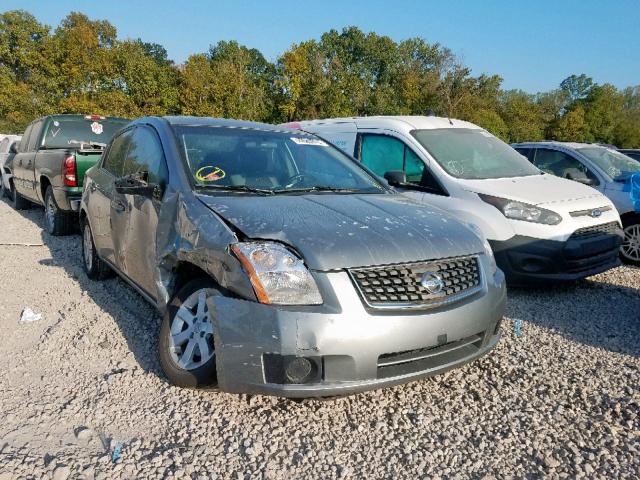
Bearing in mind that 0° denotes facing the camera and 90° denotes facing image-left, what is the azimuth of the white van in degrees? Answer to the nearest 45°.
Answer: approximately 315°

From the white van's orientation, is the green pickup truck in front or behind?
behind

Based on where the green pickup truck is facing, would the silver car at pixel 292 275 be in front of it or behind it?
behind

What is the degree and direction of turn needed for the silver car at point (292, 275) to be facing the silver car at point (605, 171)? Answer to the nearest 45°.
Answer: approximately 90° to its left

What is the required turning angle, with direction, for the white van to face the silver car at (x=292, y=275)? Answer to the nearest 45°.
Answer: approximately 90° to its right

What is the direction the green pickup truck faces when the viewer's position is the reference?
facing away from the viewer and to the left of the viewer

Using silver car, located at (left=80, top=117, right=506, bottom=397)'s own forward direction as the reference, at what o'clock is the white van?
The white van is roughly at 9 o'clock from the silver car.

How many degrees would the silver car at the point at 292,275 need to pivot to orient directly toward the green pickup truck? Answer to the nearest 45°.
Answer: approximately 180°
